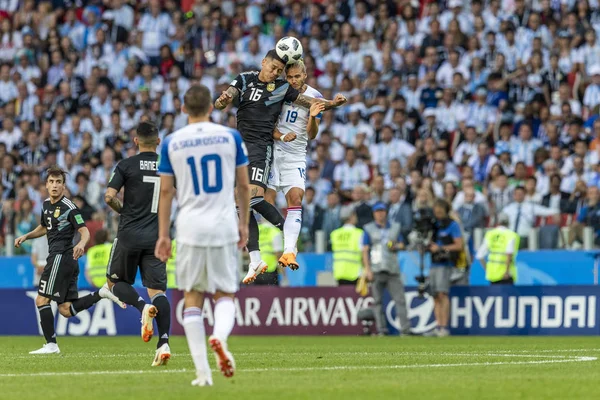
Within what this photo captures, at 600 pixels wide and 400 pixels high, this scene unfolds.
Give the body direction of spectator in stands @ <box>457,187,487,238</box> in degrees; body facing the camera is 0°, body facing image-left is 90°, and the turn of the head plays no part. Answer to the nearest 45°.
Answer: approximately 0°

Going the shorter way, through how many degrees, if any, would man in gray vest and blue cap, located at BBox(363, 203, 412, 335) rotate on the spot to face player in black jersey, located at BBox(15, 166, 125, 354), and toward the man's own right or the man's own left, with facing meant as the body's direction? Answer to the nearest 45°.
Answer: approximately 45° to the man's own right

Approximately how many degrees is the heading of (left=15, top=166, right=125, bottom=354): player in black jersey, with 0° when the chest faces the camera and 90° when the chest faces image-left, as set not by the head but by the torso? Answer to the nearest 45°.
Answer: approximately 45°

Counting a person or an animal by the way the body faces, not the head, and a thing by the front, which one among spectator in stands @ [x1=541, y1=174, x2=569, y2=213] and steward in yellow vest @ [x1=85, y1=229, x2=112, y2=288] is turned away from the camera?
the steward in yellow vest

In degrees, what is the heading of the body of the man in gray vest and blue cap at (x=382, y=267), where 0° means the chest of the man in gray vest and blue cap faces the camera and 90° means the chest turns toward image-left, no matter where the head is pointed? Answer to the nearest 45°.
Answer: approximately 0°

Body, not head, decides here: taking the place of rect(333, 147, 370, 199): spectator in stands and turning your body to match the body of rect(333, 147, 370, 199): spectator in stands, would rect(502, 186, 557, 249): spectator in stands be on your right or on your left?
on your left
